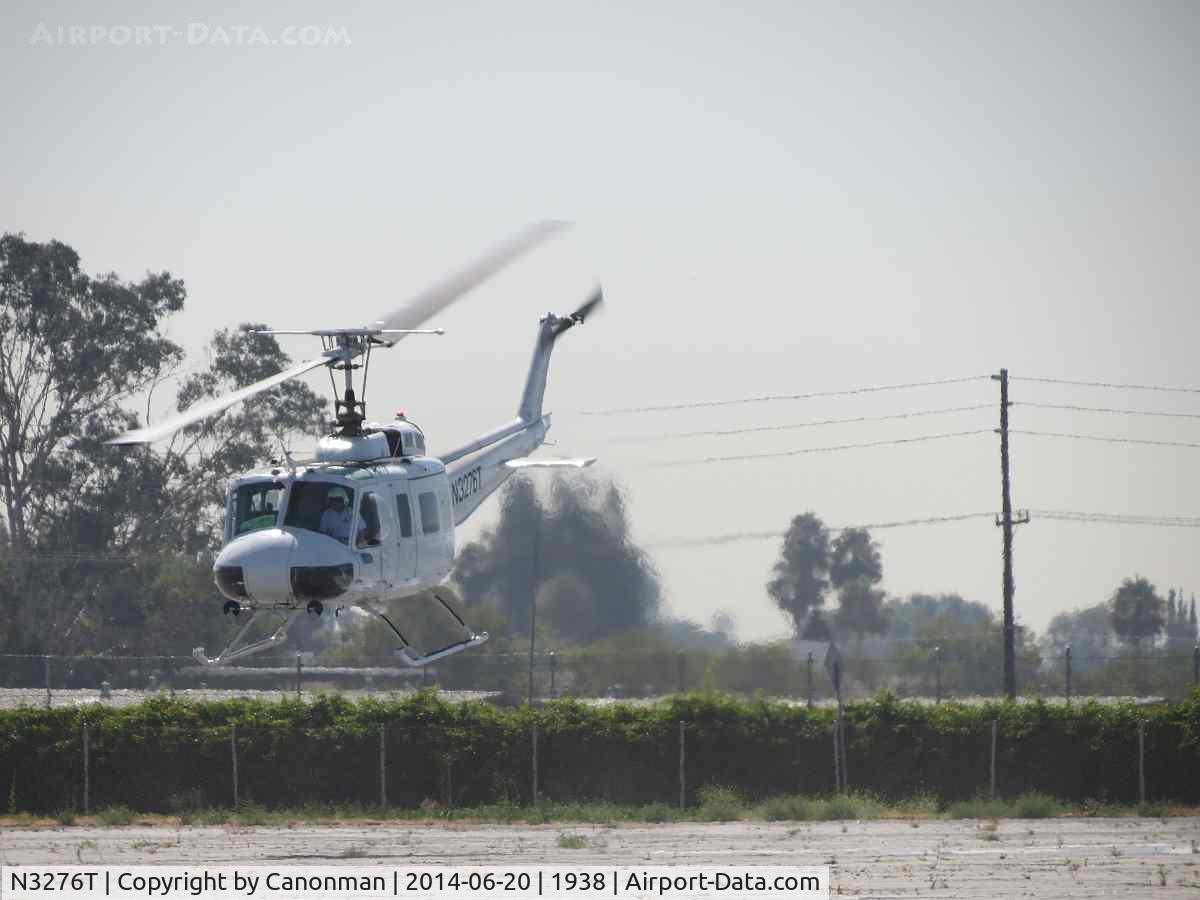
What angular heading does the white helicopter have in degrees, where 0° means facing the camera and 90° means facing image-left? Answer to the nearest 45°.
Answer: approximately 45°

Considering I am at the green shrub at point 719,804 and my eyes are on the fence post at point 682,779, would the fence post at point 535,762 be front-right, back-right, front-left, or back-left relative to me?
front-left
